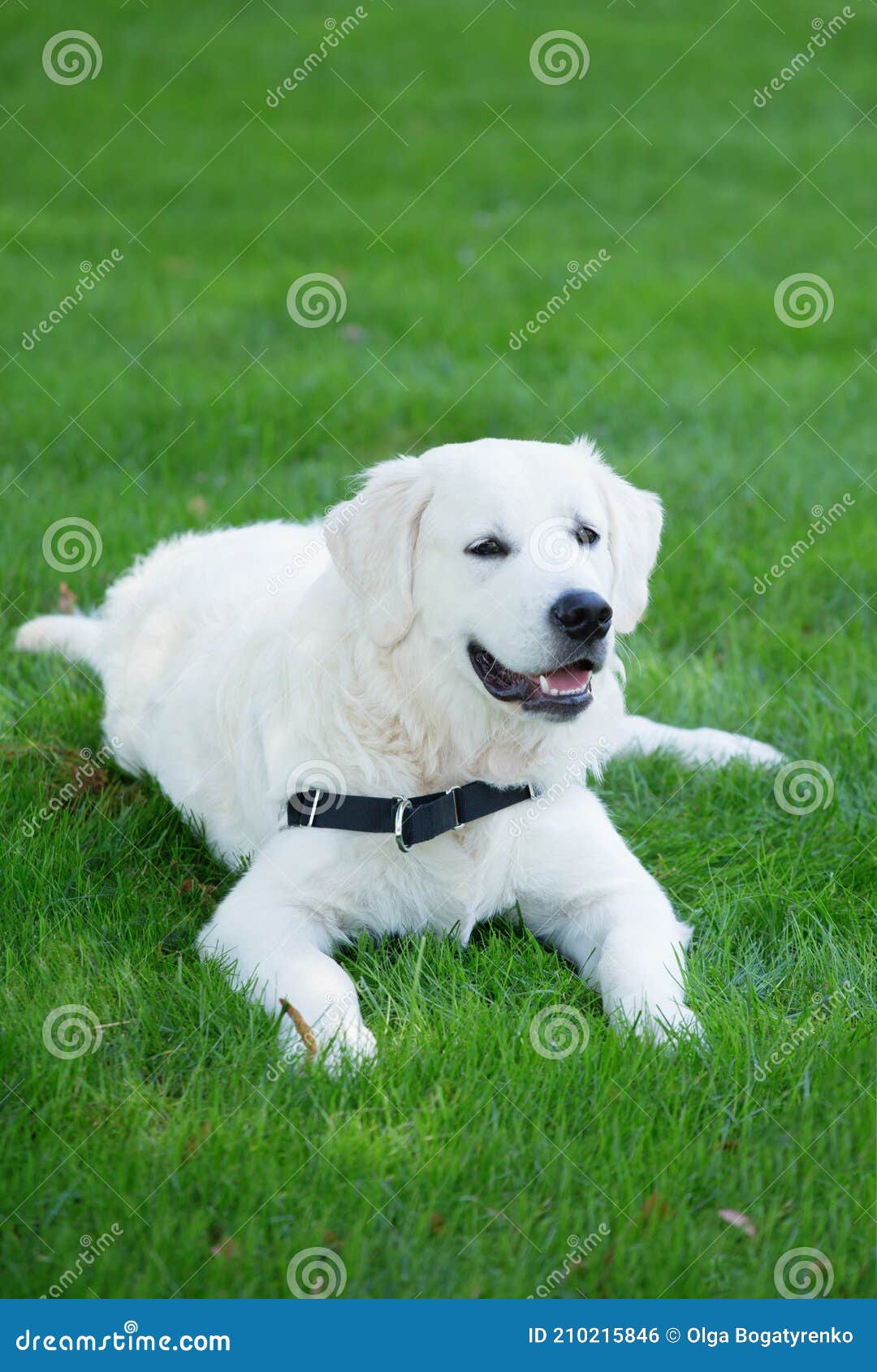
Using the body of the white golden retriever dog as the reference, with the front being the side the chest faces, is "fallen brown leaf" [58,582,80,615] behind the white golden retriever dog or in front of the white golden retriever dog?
behind

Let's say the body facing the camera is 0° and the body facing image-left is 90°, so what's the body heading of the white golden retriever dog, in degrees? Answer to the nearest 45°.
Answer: approximately 315°

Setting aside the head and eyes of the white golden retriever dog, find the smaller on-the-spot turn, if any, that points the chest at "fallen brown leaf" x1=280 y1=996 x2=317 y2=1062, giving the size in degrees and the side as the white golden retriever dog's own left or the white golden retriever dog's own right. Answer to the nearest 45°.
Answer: approximately 45° to the white golden retriever dog's own right
